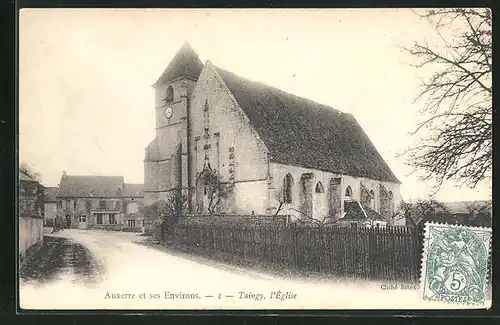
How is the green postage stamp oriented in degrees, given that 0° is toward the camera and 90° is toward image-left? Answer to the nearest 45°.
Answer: approximately 0°
